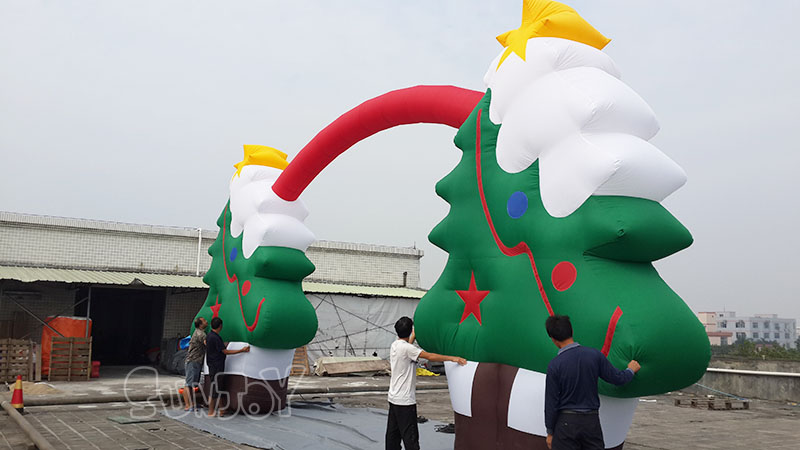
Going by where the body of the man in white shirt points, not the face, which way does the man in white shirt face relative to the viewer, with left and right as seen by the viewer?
facing away from the viewer and to the right of the viewer

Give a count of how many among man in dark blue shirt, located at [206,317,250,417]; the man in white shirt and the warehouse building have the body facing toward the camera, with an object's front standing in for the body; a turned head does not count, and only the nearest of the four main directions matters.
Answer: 1

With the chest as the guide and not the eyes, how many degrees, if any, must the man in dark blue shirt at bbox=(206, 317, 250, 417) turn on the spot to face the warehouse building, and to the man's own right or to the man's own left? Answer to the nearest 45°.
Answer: approximately 45° to the man's own left

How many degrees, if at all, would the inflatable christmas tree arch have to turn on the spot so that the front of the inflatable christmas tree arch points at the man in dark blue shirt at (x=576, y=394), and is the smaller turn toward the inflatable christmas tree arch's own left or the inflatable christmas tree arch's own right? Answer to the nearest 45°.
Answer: approximately 45° to the inflatable christmas tree arch's own left

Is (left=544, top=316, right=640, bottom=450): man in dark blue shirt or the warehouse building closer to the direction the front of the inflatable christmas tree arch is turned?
the man in dark blue shirt

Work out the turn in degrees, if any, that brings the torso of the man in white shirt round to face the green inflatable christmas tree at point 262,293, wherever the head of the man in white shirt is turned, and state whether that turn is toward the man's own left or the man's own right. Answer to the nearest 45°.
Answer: approximately 90° to the man's own left

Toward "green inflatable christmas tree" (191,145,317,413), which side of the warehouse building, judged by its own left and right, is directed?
front

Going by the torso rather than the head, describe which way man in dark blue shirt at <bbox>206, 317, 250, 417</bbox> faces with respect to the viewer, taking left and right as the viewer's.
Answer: facing away from the viewer and to the right of the viewer

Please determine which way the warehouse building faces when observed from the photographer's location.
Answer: facing the viewer

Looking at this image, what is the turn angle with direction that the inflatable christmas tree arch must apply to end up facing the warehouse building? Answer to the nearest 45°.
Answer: approximately 90° to its right

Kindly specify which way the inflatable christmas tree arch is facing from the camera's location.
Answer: facing the viewer and to the left of the viewer

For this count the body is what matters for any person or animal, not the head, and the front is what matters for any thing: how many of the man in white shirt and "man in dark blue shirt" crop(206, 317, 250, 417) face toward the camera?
0

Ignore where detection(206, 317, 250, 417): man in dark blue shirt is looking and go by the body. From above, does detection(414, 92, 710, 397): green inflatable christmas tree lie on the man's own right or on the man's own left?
on the man's own right
